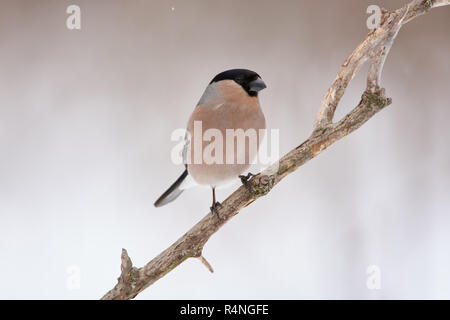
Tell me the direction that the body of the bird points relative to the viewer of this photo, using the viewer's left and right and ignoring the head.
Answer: facing the viewer and to the right of the viewer
